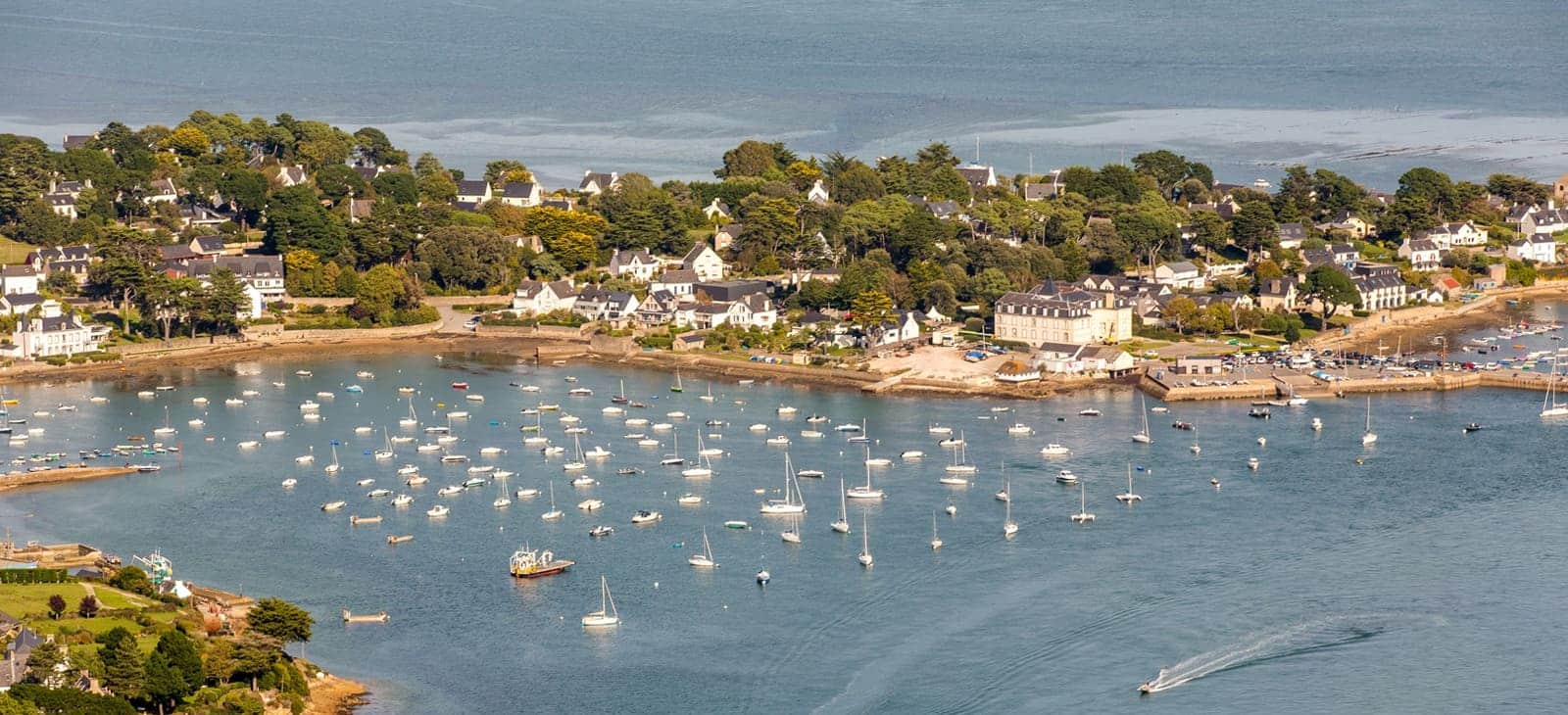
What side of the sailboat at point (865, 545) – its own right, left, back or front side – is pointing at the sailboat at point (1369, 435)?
left

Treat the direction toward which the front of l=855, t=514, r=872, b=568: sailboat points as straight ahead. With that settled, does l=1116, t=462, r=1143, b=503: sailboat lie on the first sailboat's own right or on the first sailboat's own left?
on the first sailboat's own left

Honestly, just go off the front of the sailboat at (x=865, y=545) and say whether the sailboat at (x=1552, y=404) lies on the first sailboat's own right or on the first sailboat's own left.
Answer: on the first sailboat's own left
